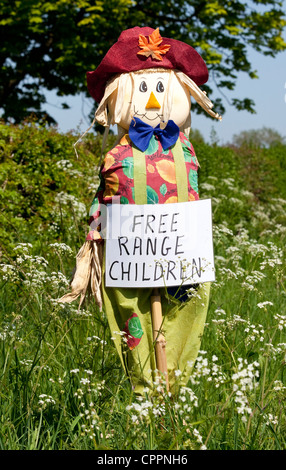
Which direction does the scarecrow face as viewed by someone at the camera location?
facing the viewer

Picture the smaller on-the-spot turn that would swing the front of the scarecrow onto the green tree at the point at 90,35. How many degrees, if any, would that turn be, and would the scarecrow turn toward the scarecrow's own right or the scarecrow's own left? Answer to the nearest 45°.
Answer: approximately 180°
